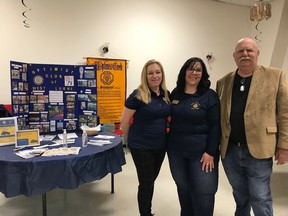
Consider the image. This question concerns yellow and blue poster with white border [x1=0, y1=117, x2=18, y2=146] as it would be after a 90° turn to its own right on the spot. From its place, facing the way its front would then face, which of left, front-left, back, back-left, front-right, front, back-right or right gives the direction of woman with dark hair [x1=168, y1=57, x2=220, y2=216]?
back-left

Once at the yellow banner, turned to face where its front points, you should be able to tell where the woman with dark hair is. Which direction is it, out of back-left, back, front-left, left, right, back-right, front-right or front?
front

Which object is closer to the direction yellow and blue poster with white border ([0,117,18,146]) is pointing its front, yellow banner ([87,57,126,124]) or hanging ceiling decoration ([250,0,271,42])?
the hanging ceiling decoration

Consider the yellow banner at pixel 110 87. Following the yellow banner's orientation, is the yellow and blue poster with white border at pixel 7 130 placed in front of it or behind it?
in front

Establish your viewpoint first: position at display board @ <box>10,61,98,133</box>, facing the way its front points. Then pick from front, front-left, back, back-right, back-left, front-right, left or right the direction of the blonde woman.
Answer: front-left

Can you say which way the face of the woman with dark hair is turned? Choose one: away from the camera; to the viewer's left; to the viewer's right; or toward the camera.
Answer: toward the camera

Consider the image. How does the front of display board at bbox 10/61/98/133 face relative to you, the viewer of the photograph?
facing the viewer

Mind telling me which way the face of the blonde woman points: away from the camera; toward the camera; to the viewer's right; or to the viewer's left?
toward the camera

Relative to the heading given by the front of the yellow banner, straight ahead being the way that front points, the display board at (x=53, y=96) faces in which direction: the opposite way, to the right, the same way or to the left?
the same way

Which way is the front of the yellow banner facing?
toward the camera

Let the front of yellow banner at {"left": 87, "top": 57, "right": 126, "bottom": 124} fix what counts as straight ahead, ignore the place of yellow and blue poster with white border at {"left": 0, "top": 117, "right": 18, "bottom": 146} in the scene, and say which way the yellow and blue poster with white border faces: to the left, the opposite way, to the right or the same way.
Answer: the same way

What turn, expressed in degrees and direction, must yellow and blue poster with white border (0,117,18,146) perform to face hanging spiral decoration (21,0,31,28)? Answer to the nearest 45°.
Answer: approximately 180°

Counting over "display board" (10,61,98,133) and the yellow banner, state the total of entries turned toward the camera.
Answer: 2
